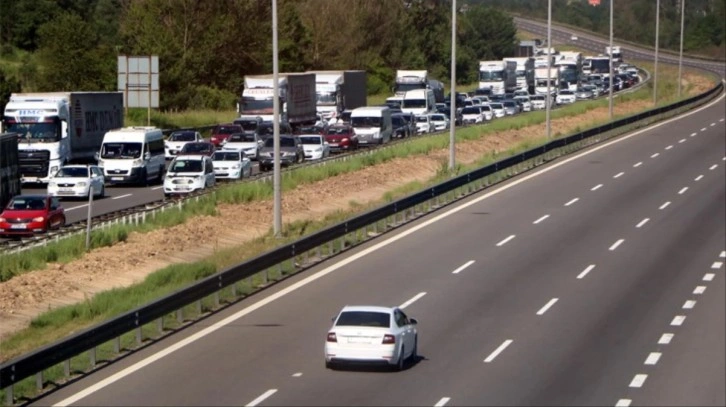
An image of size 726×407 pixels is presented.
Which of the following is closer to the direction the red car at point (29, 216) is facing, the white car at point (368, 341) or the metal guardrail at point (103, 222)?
the white car

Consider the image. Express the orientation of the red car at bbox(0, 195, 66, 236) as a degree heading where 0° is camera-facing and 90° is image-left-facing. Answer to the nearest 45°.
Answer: approximately 45°

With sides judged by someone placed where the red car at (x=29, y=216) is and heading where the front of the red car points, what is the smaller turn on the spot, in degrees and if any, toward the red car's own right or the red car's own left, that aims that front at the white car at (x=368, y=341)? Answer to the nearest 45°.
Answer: approximately 45° to the red car's own left

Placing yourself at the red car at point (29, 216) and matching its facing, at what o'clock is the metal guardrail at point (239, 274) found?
The metal guardrail is roughly at 10 o'clock from the red car.
